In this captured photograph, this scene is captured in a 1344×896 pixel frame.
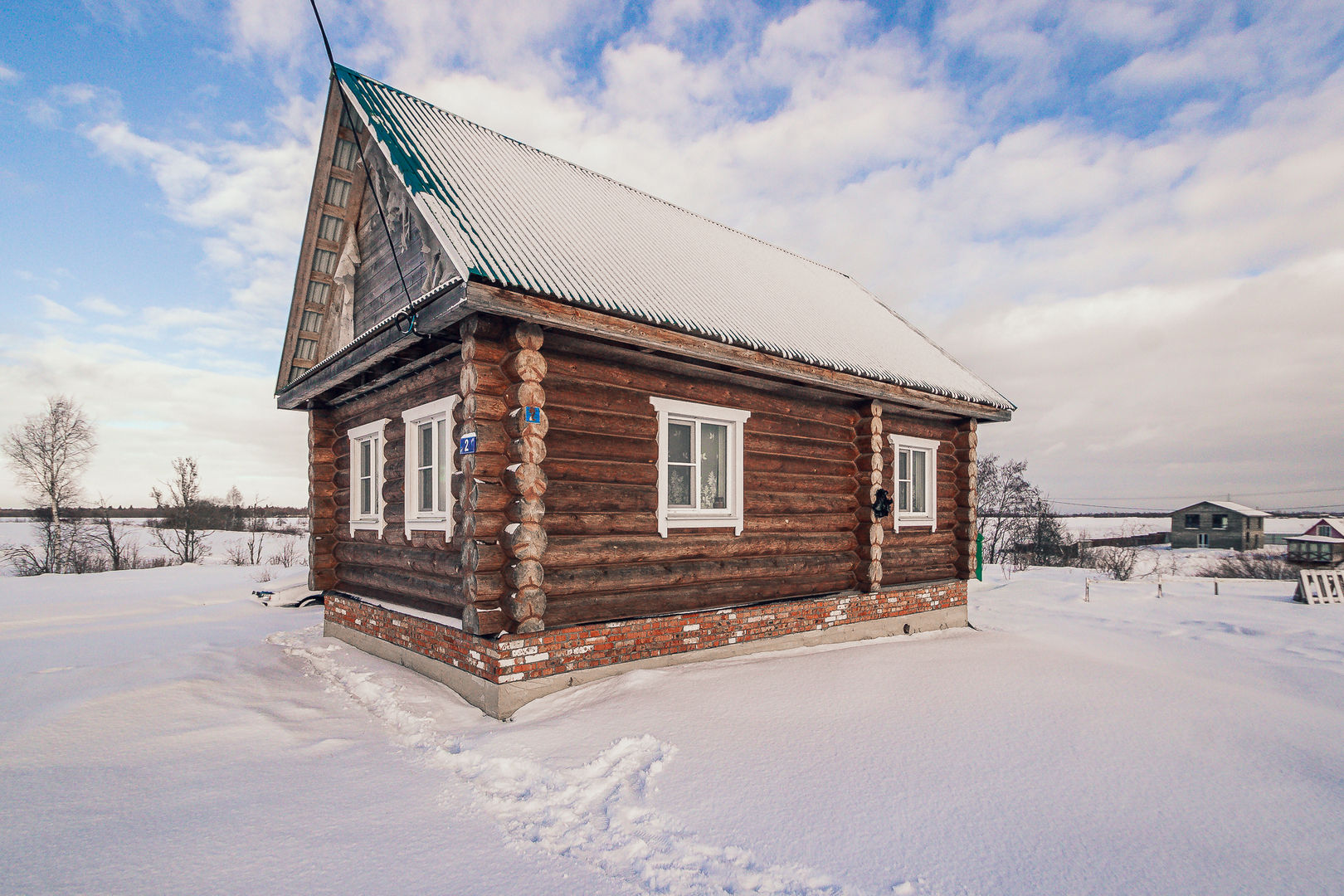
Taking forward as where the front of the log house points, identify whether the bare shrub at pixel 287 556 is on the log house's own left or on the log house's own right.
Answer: on the log house's own right

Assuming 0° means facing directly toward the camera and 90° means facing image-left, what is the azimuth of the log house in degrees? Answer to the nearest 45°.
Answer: approximately 45°

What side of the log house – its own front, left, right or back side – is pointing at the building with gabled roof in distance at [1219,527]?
back

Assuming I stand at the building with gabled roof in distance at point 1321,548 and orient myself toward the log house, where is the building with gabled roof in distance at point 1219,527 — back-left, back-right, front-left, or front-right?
back-right

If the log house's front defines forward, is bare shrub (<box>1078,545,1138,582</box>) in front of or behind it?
behind

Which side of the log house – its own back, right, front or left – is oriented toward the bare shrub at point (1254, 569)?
back

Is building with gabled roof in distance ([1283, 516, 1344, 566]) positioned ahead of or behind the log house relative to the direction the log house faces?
behind
